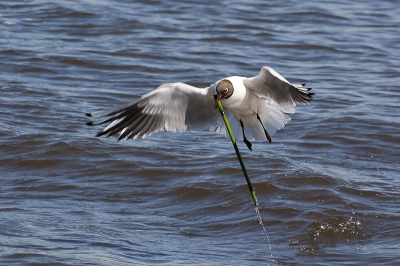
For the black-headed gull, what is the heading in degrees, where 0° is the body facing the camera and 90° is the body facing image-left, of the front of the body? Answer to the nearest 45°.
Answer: approximately 45°
